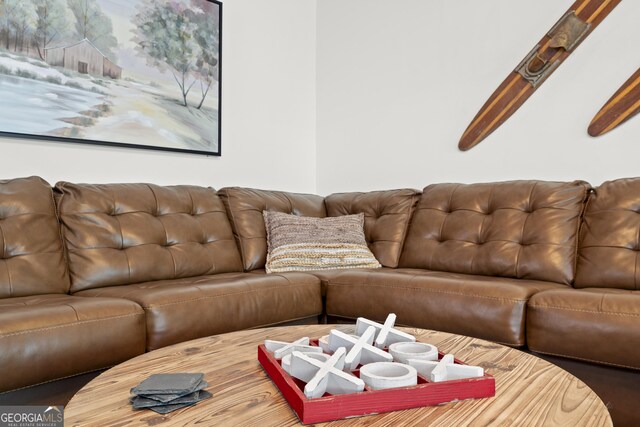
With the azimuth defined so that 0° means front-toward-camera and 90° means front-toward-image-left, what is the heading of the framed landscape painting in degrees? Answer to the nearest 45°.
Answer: approximately 315°

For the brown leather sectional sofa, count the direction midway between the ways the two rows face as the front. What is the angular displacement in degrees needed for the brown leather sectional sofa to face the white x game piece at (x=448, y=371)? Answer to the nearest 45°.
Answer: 0° — it already faces it

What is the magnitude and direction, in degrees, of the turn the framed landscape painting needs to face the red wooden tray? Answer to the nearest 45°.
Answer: approximately 45° to its right

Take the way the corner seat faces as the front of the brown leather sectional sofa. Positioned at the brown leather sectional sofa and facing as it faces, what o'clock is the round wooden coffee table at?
The round wooden coffee table is roughly at 12 o'clock from the brown leather sectional sofa.

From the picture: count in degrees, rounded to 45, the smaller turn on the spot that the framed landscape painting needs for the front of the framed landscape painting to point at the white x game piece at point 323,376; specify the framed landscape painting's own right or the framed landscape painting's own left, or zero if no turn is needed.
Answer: approximately 45° to the framed landscape painting's own right

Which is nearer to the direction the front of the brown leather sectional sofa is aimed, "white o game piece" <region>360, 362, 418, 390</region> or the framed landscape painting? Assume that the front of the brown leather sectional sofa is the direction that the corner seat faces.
the white o game piece

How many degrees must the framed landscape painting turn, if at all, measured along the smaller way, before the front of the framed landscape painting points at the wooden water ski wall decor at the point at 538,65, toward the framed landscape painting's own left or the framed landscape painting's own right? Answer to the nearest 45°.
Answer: approximately 45° to the framed landscape painting's own left

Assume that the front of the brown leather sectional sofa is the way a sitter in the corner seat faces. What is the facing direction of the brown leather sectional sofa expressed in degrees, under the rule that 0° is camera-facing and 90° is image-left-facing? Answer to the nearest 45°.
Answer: approximately 0°

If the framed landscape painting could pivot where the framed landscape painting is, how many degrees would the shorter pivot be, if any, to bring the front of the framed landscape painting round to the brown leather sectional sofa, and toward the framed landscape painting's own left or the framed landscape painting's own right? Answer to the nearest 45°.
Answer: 0° — it already faces it

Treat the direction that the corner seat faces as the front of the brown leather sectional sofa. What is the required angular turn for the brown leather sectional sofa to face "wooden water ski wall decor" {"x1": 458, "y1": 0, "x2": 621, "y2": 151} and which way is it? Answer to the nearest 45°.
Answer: approximately 135° to its left
